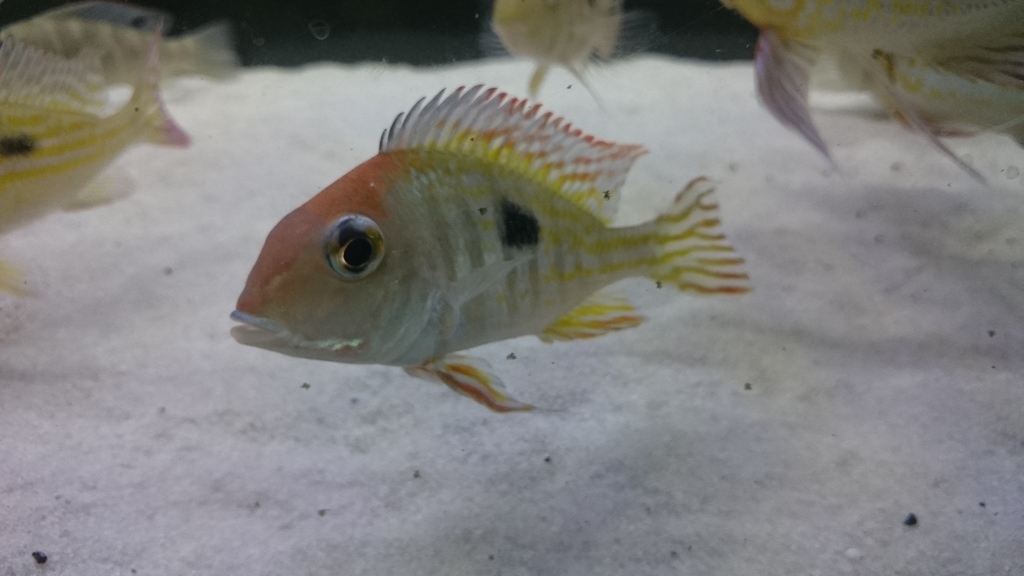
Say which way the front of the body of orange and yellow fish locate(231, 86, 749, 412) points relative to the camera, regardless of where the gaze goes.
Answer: to the viewer's left

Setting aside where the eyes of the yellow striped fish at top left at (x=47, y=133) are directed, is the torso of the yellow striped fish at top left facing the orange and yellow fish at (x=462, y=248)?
no

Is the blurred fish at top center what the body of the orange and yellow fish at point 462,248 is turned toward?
no

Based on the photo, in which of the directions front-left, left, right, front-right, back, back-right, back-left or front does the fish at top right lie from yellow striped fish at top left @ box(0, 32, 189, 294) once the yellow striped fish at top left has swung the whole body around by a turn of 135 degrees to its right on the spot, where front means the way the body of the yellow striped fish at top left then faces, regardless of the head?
right

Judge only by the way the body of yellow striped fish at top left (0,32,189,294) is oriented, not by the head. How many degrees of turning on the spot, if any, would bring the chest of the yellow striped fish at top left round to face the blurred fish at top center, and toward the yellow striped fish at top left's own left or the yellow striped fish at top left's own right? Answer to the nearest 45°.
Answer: approximately 180°

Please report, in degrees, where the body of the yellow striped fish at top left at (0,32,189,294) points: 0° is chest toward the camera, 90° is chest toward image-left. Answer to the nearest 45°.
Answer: approximately 90°

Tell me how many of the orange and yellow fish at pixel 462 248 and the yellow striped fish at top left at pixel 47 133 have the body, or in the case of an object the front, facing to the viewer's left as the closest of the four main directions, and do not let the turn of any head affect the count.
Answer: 2

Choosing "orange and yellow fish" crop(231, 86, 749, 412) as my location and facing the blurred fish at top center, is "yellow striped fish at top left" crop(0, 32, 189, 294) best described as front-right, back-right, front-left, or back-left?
front-left
